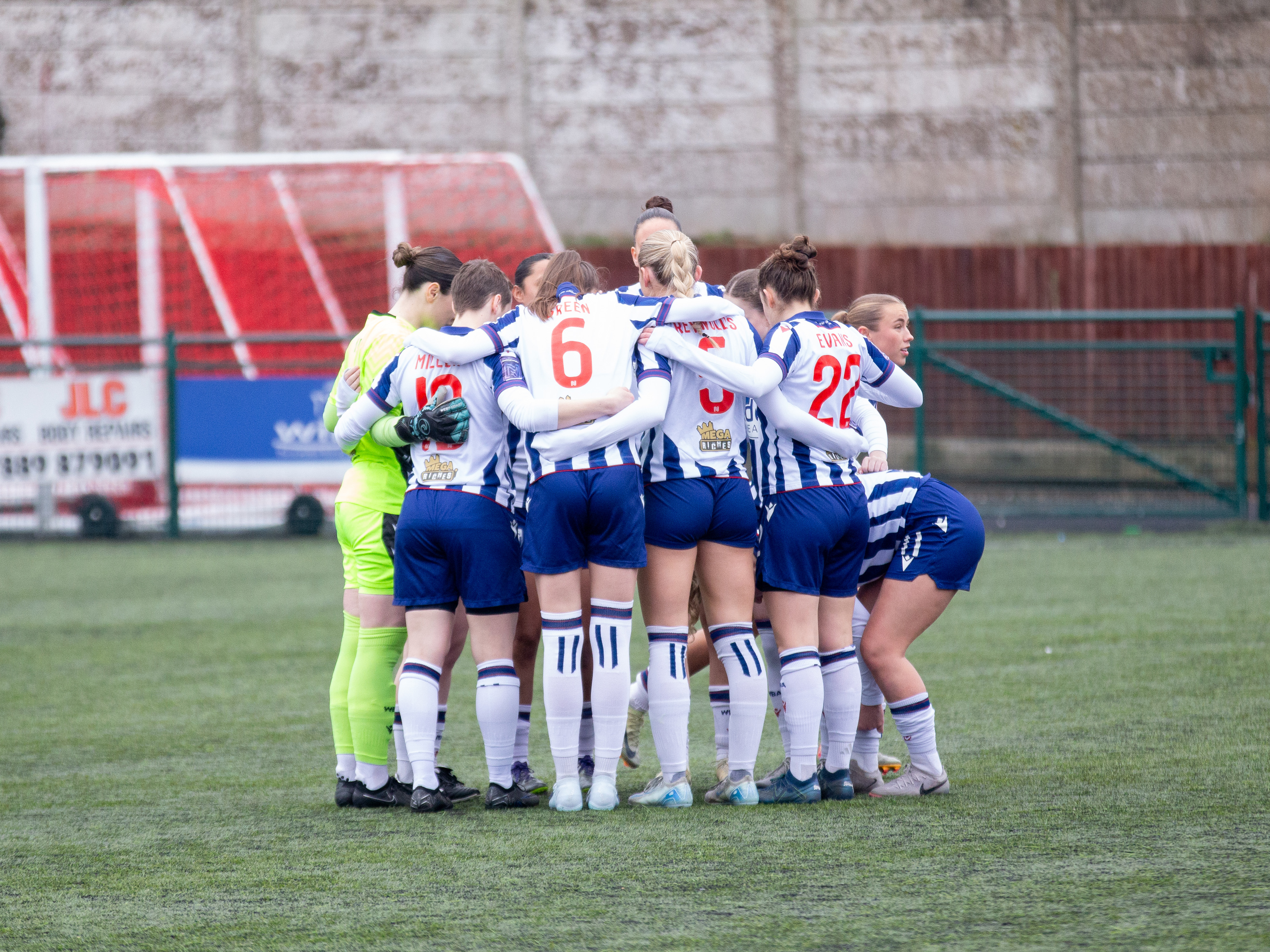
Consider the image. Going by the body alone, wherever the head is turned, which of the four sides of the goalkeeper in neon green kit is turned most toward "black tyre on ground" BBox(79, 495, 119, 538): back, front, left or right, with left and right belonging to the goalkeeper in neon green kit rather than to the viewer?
left

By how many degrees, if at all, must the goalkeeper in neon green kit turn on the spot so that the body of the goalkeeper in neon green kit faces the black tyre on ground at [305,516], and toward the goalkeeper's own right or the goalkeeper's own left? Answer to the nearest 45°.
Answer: approximately 90° to the goalkeeper's own left

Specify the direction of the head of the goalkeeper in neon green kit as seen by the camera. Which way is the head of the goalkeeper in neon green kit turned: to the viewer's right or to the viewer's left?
to the viewer's right

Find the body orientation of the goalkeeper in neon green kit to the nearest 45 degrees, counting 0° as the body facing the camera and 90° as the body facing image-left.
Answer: approximately 270°

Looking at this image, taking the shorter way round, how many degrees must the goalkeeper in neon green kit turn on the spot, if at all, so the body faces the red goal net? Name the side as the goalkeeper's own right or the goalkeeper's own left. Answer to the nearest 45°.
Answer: approximately 90° to the goalkeeper's own left
